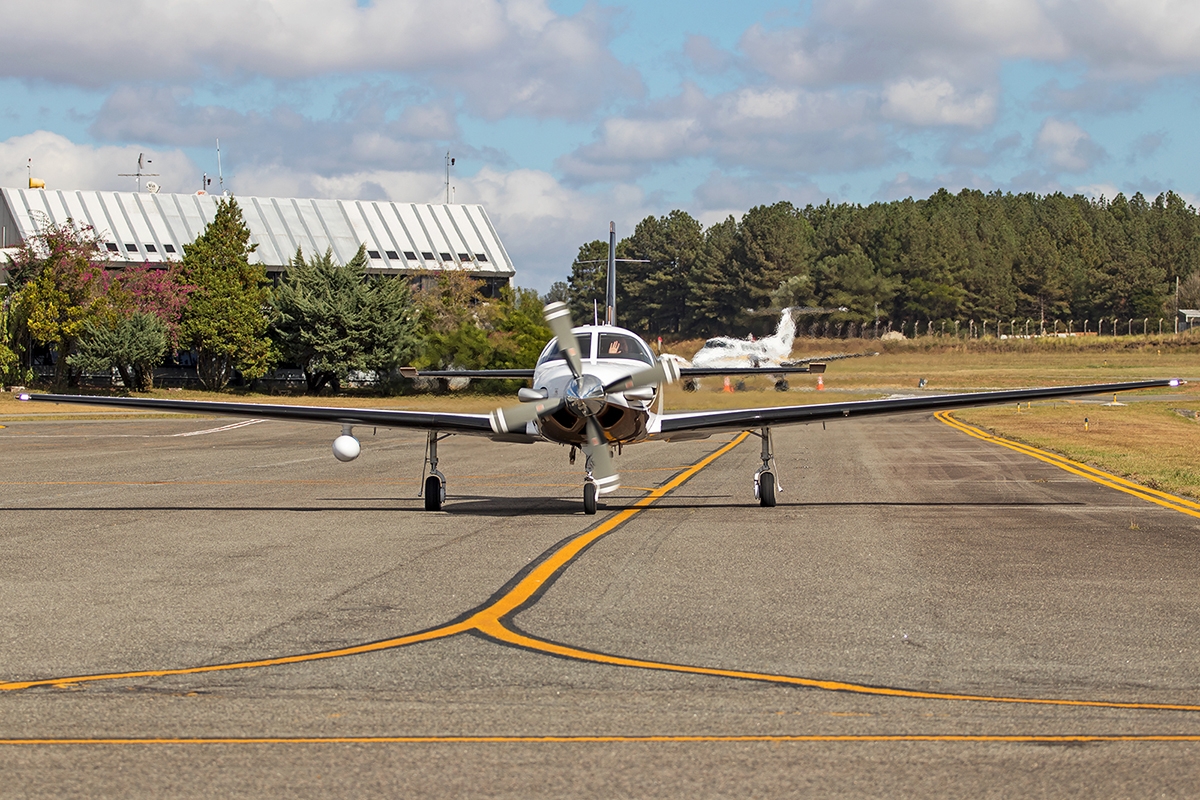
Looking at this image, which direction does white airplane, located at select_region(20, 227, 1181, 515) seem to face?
toward the camera
